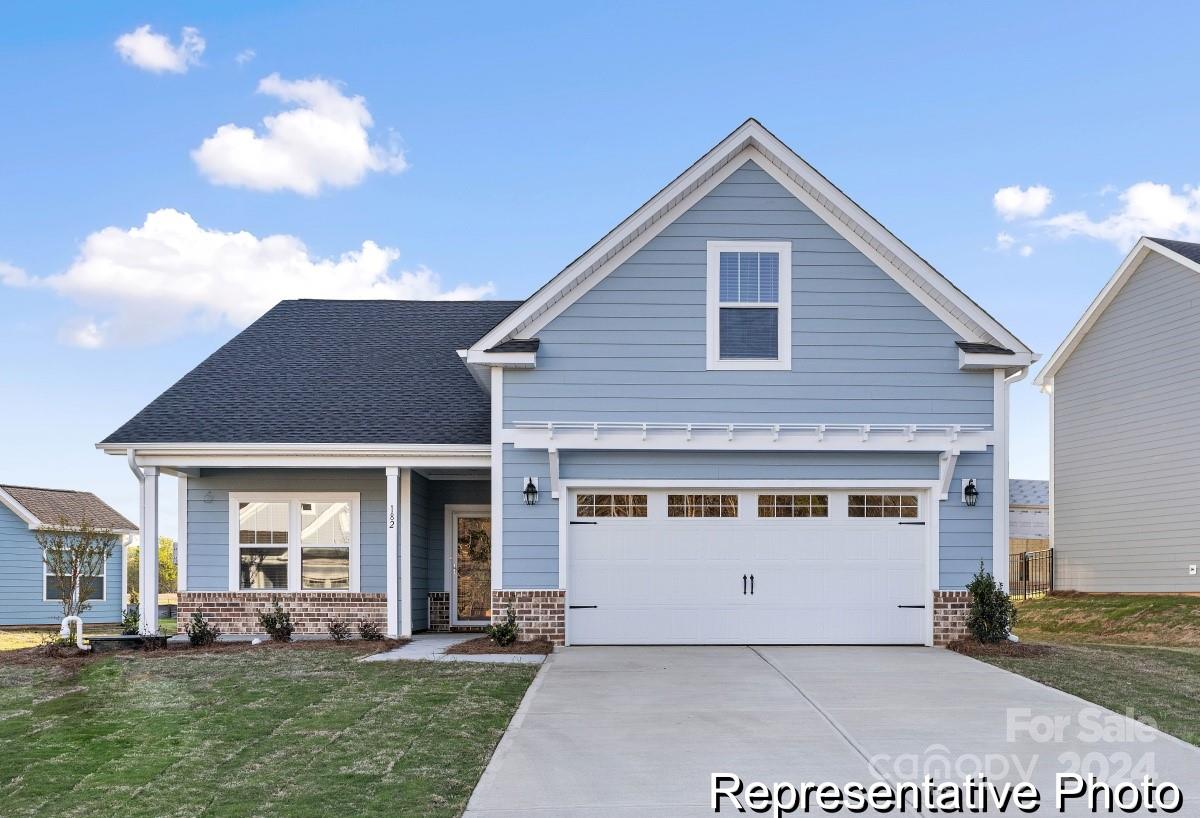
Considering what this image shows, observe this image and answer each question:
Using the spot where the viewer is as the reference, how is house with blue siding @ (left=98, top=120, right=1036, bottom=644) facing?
facing the viewer

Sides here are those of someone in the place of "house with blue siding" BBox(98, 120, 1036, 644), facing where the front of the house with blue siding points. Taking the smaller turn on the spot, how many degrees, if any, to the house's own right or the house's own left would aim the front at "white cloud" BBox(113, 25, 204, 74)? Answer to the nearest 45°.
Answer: approximately 135° to the house's own right

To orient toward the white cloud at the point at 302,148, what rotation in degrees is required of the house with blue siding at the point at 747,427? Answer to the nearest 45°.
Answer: approximately 135° to its right

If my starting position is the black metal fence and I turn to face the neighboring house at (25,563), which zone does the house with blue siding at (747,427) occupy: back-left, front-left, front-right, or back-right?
front-left

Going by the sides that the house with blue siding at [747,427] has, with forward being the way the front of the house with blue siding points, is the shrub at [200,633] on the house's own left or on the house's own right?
on the house's own right

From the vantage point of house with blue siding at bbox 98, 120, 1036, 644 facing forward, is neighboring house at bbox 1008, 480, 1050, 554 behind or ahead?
behind
